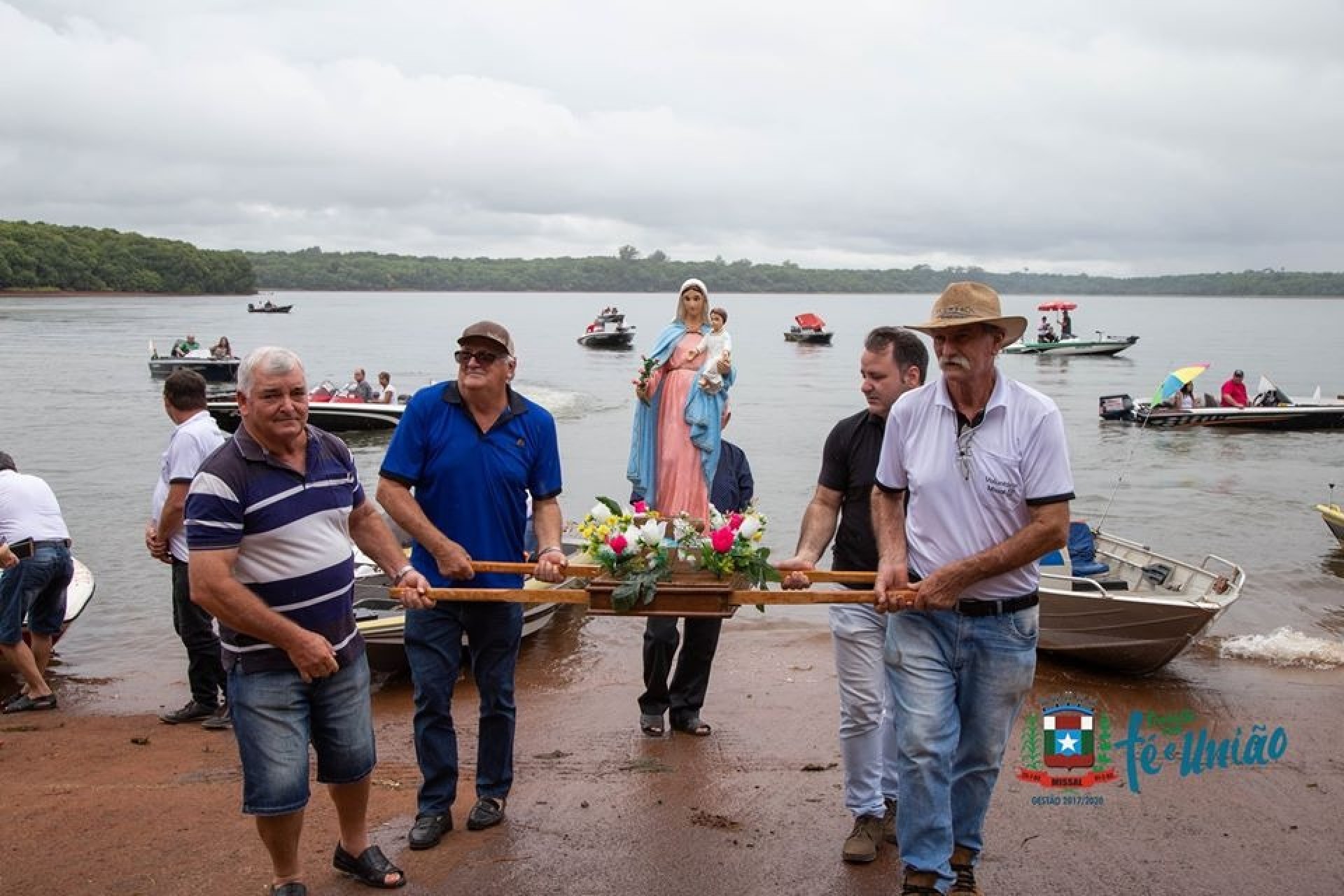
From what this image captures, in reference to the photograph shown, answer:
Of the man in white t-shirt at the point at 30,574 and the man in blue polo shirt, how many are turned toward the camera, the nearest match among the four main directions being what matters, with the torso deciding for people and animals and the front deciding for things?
1

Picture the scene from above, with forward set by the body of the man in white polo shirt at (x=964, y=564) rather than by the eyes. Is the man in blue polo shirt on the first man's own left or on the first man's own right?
on the first man's own right

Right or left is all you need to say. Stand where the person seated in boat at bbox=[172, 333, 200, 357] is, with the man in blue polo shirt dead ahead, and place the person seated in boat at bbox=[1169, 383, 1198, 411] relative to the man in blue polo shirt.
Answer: left

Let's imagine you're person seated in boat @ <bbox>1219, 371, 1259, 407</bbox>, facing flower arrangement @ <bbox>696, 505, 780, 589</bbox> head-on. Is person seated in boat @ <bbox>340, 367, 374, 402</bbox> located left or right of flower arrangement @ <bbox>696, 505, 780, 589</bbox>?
right

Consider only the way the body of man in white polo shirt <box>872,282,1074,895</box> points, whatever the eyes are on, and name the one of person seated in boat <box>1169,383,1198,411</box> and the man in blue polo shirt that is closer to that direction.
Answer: the man in blue polo shirt

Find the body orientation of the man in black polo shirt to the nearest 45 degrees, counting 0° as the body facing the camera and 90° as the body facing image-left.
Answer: approximately 45°

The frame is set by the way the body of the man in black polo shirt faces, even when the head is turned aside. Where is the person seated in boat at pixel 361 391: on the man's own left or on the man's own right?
on the man's own right

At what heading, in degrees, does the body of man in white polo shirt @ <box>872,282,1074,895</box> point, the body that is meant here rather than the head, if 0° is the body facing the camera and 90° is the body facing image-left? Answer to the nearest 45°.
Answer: approximately 45°

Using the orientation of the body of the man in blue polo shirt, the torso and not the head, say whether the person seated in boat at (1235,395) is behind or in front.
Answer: behind

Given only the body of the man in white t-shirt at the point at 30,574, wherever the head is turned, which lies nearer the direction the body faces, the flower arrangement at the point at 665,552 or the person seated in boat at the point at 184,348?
the person seated in boat

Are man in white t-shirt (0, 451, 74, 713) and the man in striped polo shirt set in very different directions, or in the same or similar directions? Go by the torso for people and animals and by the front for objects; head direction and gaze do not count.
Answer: very different directions

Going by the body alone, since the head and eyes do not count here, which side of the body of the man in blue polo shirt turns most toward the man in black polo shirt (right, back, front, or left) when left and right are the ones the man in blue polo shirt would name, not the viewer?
left
